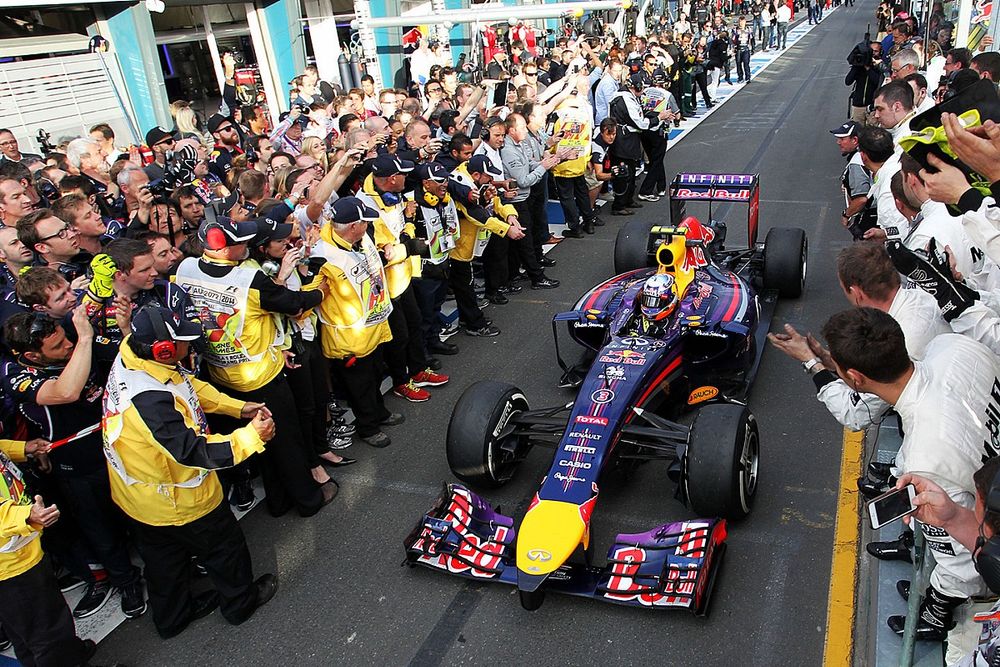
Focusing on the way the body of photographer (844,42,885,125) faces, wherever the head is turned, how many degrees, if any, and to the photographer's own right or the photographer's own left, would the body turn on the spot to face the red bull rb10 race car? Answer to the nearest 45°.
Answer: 0° — they already face it

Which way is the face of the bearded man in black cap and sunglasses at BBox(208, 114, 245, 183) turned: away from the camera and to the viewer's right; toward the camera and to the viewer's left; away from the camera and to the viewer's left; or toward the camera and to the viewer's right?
toward the camera and to the viewer's right

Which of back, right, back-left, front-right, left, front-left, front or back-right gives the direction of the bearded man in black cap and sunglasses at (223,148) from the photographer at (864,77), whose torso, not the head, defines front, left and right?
front-right

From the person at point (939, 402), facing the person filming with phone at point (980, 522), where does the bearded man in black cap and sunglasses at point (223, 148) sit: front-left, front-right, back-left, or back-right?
back-right

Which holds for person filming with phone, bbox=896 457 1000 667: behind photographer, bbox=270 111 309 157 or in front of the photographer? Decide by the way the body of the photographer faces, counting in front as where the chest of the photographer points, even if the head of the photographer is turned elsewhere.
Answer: in front

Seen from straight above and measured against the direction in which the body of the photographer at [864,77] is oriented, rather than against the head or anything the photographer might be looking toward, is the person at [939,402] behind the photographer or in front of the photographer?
in front

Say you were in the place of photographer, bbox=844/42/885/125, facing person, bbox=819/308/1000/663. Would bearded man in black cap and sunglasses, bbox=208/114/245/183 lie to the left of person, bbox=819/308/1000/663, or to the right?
right

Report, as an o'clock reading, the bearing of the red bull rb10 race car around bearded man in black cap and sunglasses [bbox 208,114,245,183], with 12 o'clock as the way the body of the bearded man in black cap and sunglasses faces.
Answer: The red bull rb10 race car is roughly at 1 o'clock from the bearded man in black cap and sunglasses.
